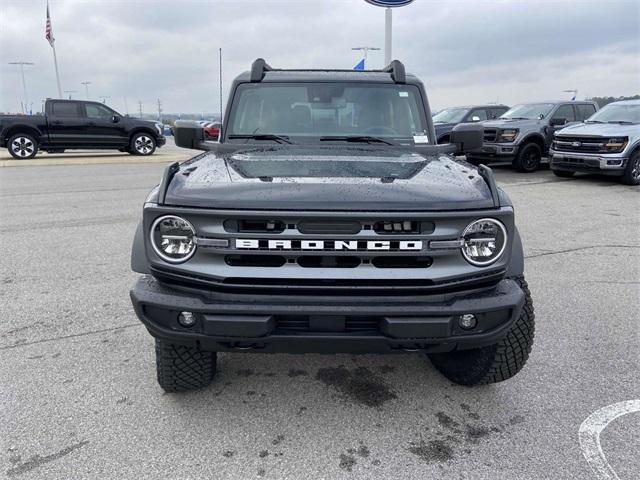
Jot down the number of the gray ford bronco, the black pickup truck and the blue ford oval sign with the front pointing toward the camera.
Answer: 2

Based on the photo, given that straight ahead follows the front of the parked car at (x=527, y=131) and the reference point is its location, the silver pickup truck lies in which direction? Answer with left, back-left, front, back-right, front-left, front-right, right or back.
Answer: left

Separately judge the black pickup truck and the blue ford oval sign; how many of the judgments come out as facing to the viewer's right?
1

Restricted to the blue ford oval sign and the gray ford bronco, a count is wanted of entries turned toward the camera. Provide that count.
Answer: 2

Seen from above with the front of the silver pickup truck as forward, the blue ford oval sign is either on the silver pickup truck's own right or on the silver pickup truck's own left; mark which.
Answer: on the silver pickup truck's own right

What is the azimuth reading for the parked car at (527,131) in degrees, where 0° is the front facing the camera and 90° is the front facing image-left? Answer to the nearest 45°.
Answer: approximately 45°

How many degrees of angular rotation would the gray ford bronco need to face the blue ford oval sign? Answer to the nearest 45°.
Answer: approximately 180°

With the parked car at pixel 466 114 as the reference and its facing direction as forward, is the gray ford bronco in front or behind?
in front

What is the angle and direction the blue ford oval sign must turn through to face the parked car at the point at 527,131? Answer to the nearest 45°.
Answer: approximately 45° to its left

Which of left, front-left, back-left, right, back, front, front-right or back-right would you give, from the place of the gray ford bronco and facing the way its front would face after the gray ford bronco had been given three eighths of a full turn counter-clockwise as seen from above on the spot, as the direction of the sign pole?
front-left

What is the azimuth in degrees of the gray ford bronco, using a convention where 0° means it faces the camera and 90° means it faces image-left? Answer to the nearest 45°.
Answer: approximately 0°

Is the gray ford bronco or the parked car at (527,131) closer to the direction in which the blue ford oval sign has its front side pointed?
the gray ford bronco

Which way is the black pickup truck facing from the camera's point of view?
to the viewer's right

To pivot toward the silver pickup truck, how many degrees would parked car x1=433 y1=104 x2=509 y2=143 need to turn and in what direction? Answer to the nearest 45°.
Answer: approximately 90° to its left
